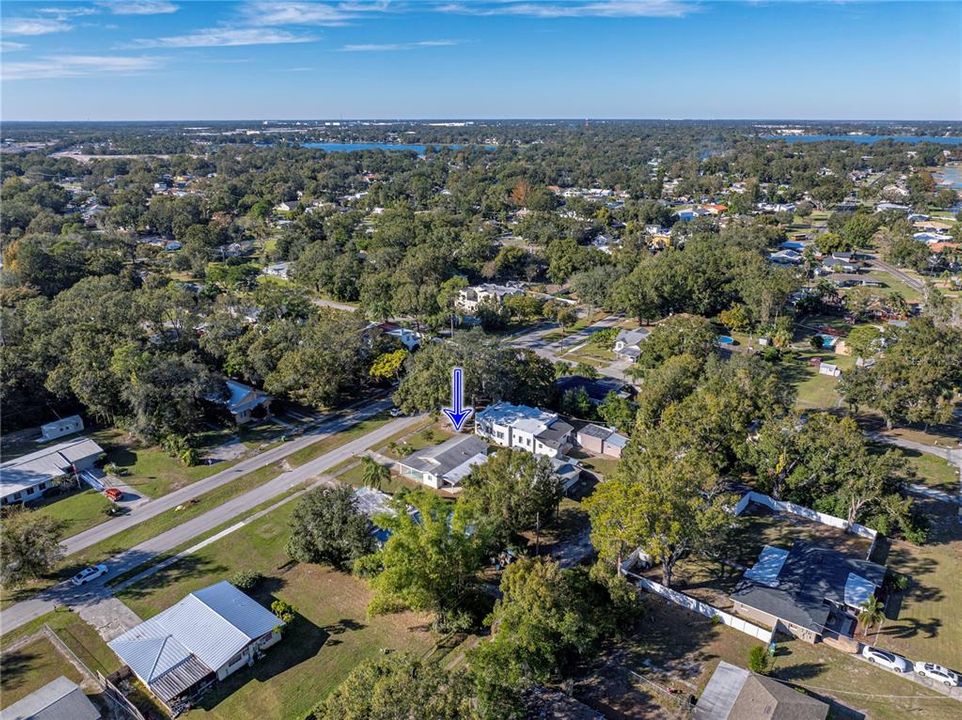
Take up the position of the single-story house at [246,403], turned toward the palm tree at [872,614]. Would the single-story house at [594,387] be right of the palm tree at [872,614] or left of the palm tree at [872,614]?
left

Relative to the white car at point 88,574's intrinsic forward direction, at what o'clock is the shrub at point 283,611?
The shrub is roughly at 3 o'clock from the white car.

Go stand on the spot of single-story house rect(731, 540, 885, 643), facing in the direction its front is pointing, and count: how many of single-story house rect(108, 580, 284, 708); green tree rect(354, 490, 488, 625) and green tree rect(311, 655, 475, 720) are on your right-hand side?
3

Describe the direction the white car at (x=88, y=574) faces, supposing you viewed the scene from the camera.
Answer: facing away from the viewer and to the right of the viewer

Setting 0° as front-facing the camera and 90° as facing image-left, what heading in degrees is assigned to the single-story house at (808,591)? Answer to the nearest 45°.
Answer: approximately 315°

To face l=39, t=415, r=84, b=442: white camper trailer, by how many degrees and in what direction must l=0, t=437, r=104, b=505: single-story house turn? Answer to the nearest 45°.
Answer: approximately 135° to its left

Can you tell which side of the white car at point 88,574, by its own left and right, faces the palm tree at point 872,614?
right
